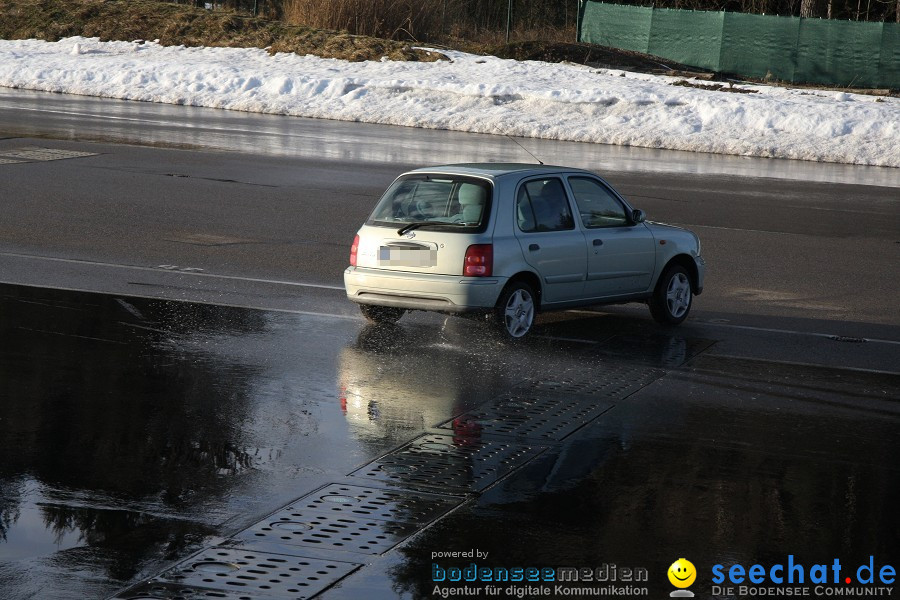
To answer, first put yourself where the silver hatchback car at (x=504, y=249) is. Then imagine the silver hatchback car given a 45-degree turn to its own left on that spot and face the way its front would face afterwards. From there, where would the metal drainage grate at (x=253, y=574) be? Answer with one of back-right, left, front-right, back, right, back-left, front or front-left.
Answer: back

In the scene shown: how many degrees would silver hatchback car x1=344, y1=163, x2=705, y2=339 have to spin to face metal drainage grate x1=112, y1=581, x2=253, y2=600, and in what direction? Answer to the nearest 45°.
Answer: approximately 135° to its right

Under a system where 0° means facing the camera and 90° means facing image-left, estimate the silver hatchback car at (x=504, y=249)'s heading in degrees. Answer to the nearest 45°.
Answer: approximately 225°

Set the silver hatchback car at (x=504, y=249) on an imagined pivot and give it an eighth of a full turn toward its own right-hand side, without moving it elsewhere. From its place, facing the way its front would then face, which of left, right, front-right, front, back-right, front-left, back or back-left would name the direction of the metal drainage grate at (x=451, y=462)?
right

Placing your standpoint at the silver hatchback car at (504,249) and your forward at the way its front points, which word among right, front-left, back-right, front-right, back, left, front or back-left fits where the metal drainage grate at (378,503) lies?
back-right

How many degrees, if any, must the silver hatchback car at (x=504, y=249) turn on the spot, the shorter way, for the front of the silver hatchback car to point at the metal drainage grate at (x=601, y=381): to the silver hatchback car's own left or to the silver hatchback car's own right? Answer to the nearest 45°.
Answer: approximately 90° to the silver hatchback car's own right

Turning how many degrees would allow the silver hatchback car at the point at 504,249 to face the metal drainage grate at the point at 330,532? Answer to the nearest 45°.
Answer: approximately 135° to its right

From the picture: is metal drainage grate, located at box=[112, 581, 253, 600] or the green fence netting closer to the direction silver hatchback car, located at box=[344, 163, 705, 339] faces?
the green fence netting
